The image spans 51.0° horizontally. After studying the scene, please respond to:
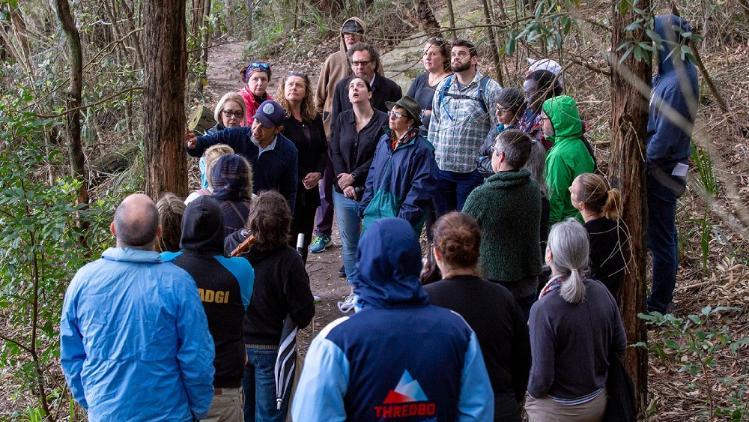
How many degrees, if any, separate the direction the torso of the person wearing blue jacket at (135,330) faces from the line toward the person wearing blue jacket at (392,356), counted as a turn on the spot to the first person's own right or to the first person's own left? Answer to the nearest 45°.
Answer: approximately 135° to the first person's own right

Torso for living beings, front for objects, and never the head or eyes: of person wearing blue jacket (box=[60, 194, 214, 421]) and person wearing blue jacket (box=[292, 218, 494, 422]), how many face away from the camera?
2

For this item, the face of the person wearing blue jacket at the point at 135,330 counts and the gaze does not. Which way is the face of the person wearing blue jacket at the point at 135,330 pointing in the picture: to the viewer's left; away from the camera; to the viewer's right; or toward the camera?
away from the camera

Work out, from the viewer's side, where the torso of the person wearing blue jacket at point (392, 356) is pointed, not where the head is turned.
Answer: away from the camera

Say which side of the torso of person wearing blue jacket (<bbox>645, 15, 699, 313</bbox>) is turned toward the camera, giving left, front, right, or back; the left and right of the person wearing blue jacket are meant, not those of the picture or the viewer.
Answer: left

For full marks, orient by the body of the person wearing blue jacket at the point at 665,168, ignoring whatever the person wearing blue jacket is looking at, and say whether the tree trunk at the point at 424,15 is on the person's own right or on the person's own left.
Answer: on the person's own right

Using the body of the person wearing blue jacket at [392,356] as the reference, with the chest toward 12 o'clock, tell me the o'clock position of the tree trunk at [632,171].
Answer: The tree trunk is roughly at 1 o'clock from the person wearing blue jacket.

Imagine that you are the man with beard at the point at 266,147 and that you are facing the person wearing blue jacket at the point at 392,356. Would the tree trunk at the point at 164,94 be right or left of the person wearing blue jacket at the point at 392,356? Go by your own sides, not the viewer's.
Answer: right

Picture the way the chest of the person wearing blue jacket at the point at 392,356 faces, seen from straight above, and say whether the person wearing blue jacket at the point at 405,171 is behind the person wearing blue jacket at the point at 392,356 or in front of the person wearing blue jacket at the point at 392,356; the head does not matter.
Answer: in front

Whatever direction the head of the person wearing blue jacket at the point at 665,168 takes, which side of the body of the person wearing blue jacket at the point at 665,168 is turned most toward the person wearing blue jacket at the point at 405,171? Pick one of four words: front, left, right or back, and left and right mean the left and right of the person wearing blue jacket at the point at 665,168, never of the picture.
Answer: front

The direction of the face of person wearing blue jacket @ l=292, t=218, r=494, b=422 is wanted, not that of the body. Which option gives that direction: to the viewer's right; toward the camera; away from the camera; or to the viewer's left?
away from the camera

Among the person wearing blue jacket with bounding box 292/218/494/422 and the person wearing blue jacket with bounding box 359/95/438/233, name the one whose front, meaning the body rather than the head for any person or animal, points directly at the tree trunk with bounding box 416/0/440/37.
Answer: the person wearing blue jacket with bounding box 292/218/494/422

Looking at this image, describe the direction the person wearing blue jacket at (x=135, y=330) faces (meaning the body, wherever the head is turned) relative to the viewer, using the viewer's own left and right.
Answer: facing away from the viewer

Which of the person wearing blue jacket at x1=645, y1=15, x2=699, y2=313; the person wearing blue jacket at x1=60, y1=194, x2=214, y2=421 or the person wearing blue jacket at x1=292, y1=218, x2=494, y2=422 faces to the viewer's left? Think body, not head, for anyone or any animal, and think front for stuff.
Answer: the person wearing blue jacket at x1=645, y1=15, x2=699, y2=313

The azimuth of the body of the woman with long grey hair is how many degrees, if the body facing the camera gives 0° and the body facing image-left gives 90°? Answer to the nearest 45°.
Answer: approximately 135°

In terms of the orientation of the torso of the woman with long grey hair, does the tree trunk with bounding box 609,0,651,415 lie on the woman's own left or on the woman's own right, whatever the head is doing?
on the woman's own right
